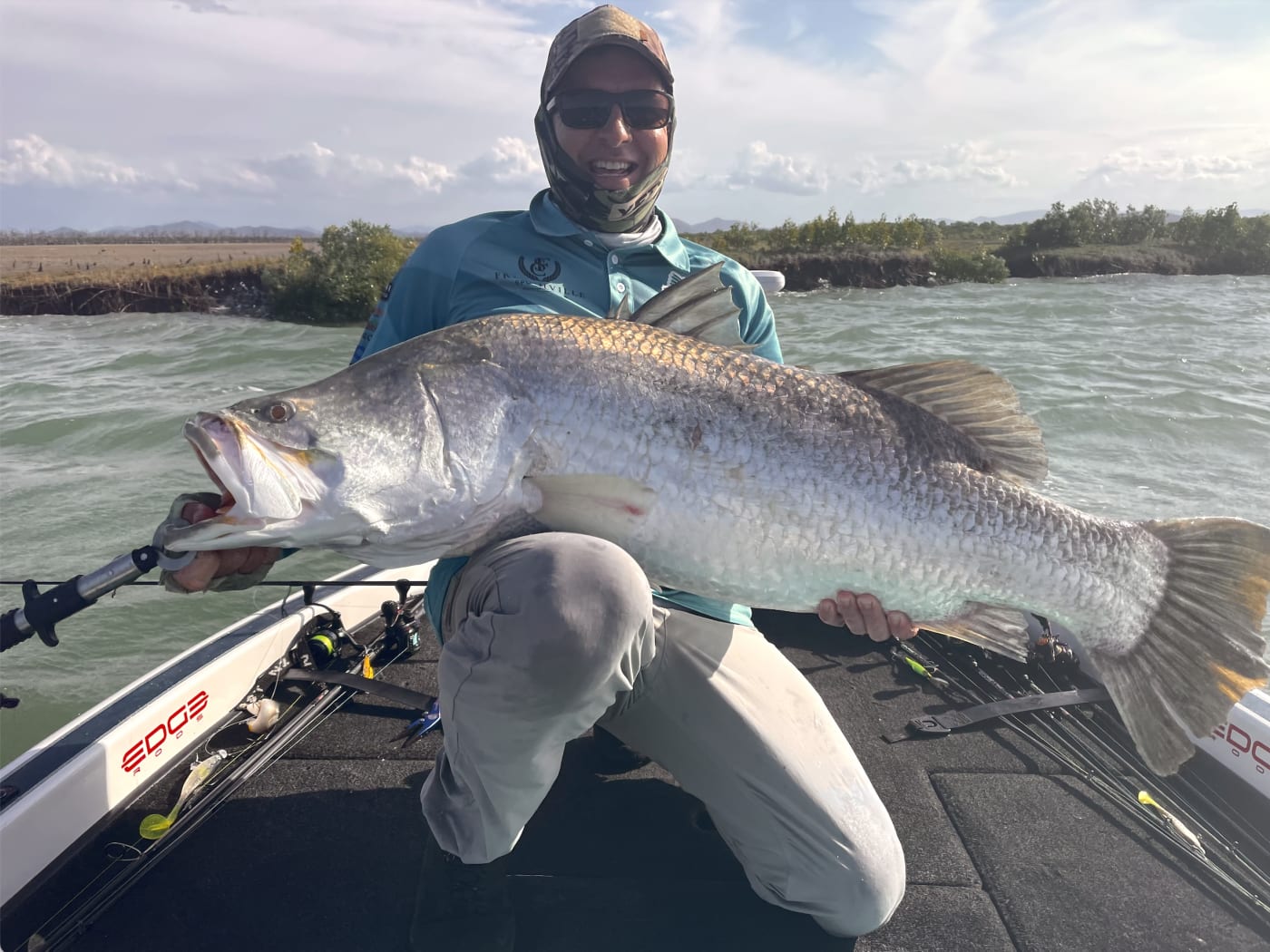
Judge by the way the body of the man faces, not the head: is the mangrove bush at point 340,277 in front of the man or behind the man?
behind

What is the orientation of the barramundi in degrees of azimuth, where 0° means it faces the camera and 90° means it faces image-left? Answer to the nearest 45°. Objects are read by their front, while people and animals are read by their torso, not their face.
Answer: approximately 90°

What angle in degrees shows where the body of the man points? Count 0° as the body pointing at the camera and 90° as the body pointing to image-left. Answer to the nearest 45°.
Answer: approximately 0°

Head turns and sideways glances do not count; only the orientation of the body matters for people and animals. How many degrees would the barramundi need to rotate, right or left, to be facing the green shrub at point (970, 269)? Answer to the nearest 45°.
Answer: approximately 90° to its right

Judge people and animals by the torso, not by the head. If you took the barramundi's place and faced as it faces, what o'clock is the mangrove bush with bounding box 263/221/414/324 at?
The mangrove bush is roughly at 2 o'clock from the barramundi.

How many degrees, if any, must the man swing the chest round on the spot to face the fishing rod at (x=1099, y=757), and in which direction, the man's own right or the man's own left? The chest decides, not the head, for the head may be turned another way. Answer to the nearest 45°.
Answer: approximately 90° to the man's own left
